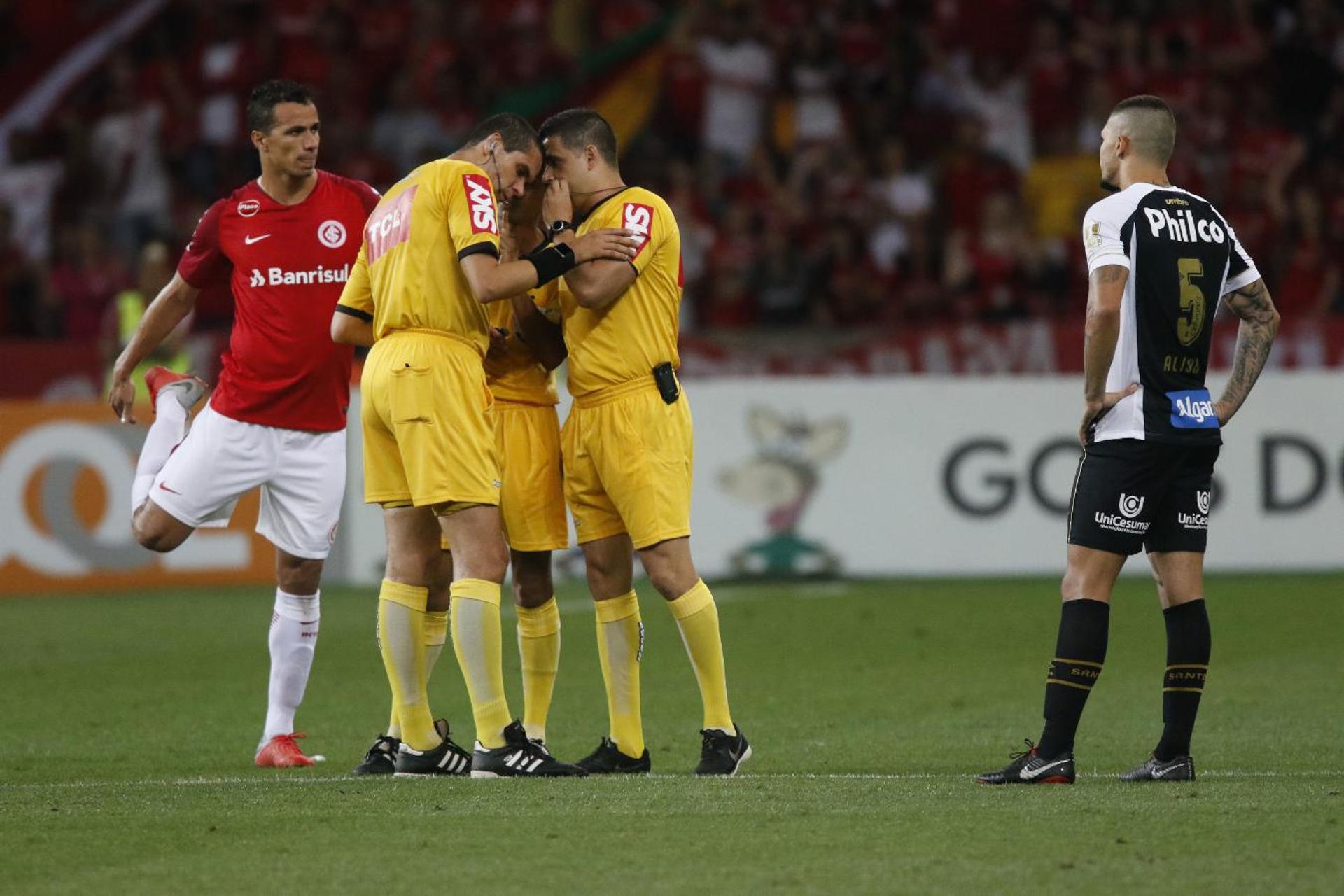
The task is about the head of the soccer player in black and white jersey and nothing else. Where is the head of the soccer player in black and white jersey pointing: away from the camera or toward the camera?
away from the camera

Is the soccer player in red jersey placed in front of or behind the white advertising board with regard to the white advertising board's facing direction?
in front

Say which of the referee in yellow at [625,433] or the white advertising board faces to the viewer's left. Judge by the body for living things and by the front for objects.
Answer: the referee in yellow

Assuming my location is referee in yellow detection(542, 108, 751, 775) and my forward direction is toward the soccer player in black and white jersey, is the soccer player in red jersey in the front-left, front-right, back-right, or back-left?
back-left

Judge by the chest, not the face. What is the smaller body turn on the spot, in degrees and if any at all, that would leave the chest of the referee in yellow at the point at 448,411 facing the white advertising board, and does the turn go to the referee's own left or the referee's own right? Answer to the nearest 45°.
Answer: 0° — they already face it

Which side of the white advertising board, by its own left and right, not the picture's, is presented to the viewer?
front

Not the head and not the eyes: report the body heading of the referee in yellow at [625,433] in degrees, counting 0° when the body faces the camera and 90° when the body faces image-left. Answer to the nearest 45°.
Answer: approximately 90°

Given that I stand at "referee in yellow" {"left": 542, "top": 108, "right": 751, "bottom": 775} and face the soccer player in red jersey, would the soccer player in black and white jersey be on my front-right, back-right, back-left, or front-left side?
back-right

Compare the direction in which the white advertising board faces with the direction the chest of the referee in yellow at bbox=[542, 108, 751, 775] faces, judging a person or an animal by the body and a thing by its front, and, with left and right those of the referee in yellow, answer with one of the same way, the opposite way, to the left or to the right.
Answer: to the left

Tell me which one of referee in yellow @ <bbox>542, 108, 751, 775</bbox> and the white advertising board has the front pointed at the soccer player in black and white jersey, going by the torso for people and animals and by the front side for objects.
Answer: the white advertising board

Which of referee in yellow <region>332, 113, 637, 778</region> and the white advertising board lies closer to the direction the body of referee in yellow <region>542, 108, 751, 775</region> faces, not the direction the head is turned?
the referee in yellow
